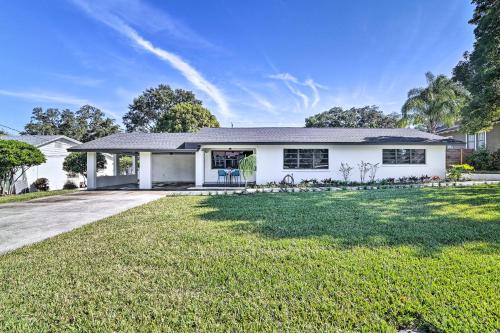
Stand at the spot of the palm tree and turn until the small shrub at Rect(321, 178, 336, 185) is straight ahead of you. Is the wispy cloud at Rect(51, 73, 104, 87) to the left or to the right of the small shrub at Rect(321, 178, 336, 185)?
right

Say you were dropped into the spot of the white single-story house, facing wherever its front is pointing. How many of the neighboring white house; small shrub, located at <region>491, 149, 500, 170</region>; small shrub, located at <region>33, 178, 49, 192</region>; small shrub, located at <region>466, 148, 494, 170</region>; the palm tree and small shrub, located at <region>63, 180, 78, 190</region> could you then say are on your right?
3

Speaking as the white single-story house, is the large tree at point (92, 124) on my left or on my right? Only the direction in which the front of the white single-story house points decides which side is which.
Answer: on my right

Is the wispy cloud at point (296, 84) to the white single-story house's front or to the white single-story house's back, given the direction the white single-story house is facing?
to the back

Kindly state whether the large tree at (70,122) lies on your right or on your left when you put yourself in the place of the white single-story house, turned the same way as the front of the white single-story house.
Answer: on your right

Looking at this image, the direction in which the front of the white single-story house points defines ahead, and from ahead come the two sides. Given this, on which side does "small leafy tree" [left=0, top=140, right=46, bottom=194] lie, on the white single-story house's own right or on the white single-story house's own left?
on the white single-story house's own right

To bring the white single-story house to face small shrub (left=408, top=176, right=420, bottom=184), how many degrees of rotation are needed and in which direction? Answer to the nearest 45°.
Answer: approximately 90° to its left

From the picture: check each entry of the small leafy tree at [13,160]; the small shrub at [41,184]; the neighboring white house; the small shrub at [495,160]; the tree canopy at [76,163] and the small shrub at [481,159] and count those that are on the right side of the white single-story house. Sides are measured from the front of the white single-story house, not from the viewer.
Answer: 4

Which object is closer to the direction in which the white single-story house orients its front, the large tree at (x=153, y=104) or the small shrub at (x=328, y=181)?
the small shrub

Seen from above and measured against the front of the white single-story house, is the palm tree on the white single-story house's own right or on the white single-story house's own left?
on the white single-story house's own left

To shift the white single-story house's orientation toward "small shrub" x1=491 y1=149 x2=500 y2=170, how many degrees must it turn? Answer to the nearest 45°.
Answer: approximately 90° to its left

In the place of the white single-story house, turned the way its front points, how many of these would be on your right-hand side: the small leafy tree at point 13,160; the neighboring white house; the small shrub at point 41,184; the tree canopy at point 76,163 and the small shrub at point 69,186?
5

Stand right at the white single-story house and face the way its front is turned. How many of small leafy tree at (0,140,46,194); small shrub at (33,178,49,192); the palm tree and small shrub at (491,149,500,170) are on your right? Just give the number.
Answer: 2

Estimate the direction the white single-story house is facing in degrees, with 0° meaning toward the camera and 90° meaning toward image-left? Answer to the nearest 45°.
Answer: approximately 0°
